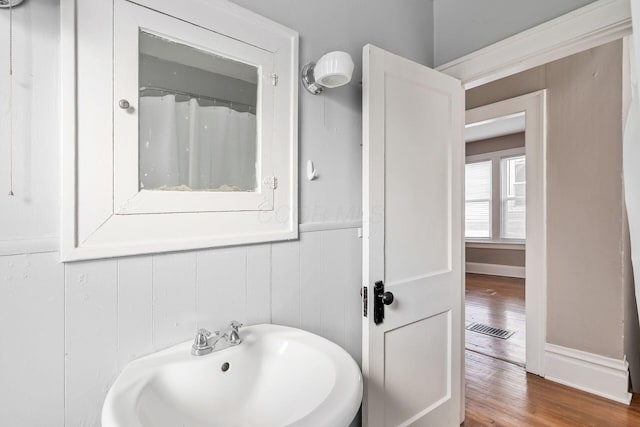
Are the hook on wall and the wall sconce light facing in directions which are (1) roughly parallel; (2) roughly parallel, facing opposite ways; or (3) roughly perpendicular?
roughly parallel

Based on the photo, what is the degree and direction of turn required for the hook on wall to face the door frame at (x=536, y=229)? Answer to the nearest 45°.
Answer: approximately 90° to its left

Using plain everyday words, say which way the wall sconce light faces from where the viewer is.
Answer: facing the viewer and to the right of the viewer

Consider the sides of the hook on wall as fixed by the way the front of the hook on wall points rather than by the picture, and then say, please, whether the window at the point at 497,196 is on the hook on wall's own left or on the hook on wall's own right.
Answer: on the hook on wall's own left

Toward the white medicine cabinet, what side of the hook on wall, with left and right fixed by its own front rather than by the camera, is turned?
right

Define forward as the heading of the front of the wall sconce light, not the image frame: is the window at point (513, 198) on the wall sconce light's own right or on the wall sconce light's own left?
on the wall sconce light's own left

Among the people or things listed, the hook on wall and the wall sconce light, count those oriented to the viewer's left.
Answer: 0
